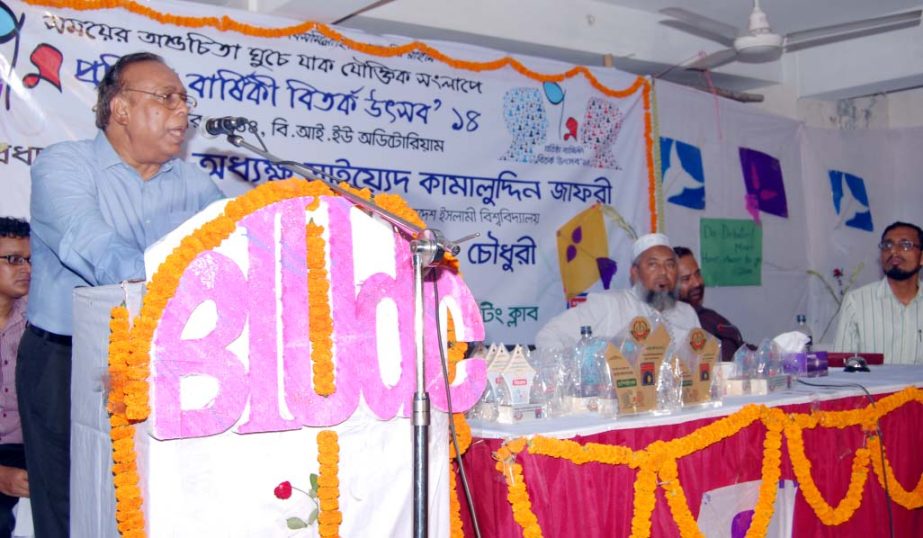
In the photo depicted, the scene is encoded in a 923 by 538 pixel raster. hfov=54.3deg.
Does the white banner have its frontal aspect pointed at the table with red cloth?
yes

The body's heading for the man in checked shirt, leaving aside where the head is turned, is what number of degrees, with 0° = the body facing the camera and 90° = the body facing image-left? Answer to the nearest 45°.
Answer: approximately 315°

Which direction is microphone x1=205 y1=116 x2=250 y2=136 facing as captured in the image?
to the viewer's left

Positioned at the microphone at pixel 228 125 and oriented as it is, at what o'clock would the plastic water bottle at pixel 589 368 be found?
The plastic water bottle is roughly at 5 o'clock from the microphone.

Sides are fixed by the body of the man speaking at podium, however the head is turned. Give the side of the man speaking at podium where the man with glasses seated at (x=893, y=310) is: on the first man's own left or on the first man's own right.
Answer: on the first man's own left
